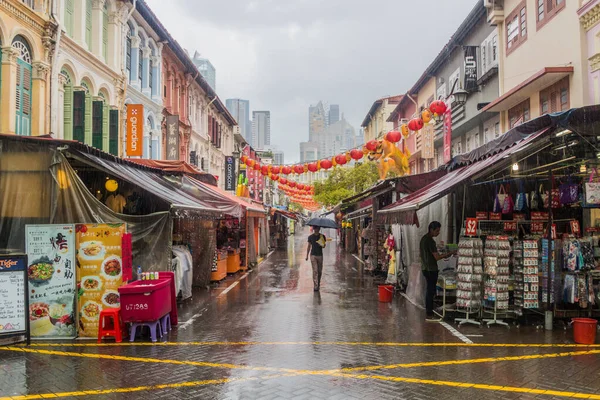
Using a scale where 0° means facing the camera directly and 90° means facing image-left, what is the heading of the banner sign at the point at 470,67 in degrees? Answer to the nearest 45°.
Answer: approximately 0°

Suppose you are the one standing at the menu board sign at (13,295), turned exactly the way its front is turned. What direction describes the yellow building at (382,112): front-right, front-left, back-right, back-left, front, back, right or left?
back-left

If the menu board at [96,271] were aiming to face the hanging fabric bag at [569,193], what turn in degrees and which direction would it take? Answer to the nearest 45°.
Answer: approximately 90° to its left

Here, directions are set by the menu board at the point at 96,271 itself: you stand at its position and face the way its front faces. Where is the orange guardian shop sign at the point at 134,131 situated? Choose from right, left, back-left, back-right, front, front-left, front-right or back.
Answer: back

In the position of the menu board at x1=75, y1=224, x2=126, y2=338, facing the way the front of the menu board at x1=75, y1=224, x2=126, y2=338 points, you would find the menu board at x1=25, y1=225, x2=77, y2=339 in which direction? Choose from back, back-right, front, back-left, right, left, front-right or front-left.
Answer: right

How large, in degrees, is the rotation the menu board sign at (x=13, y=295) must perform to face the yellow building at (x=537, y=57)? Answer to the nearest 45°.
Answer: approximately 90° to its left
